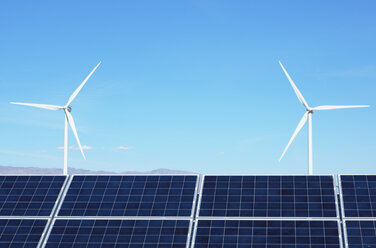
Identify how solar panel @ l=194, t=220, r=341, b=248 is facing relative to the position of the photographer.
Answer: facing the viewer

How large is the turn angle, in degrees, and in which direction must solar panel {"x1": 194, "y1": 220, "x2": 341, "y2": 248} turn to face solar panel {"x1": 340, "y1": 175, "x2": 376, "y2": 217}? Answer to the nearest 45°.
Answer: approximately 90° to its left

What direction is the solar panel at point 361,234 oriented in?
toward the camera

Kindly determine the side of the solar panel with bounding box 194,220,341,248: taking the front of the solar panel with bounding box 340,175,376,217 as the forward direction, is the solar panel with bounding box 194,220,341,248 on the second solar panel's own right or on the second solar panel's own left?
on the second solar panel's own right

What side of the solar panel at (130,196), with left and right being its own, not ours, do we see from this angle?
front

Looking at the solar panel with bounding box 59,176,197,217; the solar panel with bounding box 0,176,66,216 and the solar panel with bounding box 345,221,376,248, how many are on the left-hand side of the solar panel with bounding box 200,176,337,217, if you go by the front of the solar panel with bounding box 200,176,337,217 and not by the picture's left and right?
1

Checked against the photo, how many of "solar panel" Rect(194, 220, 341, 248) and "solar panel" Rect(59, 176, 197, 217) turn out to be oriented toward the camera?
2

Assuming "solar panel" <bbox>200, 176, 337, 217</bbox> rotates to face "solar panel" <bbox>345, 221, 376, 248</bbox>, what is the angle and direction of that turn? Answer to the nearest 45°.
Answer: approximately 90° to its left

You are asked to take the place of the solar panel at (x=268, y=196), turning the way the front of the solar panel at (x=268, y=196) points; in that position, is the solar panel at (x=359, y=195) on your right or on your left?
on your left
